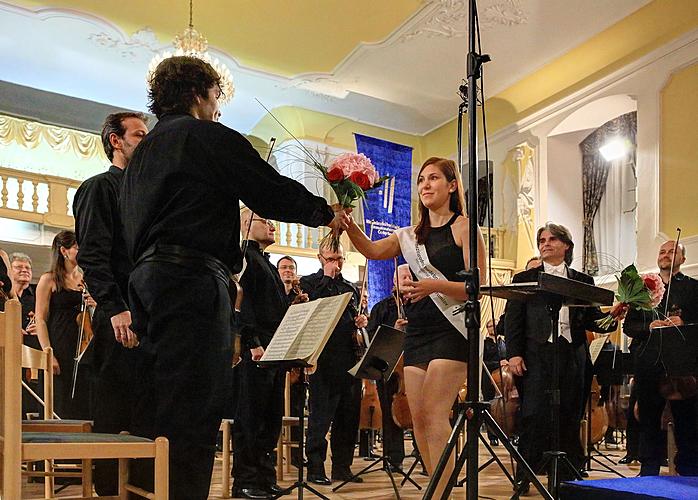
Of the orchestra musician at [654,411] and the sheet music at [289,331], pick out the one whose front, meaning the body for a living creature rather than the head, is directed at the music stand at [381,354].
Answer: the orchestra musician

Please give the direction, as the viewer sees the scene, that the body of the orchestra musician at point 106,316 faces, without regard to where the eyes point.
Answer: to the viewer's right

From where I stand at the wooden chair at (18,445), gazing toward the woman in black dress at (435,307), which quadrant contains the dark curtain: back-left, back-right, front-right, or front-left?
front-left

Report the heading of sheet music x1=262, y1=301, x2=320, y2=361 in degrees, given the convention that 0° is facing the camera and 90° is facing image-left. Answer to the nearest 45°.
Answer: approximately 45°

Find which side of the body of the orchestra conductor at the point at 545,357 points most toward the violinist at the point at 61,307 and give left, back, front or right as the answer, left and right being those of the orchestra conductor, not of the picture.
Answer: right

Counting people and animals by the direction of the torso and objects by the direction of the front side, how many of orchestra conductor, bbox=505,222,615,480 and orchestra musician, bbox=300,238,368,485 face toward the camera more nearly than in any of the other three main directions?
2

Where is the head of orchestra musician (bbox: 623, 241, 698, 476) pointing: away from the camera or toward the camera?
toward the camera

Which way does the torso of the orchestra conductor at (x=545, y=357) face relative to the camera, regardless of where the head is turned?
toward the camera

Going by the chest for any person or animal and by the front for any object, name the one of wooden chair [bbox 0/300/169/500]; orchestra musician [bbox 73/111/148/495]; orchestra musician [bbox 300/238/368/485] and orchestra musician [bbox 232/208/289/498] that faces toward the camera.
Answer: orchestra musician [bbox 300/238/368/485]

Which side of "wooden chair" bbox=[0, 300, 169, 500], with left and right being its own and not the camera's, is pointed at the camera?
right

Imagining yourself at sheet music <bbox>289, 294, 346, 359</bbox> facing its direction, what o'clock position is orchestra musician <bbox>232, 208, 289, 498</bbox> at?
The orchestra musician is roughly at 2 o'clock from the sheet music.

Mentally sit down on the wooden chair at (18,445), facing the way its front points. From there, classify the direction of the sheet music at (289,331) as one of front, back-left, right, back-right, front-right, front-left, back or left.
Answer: front-left

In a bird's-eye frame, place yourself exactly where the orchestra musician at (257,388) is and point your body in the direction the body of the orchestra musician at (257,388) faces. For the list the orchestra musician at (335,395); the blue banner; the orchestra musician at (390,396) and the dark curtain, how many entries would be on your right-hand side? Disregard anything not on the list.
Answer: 0

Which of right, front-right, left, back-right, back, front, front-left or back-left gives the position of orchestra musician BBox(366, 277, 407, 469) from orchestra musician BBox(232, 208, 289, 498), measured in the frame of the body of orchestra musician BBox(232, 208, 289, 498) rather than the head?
front-left

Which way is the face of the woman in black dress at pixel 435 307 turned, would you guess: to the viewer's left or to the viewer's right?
to the viewer's left

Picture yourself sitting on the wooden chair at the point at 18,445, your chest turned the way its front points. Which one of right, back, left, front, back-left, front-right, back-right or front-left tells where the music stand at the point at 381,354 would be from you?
front-left
